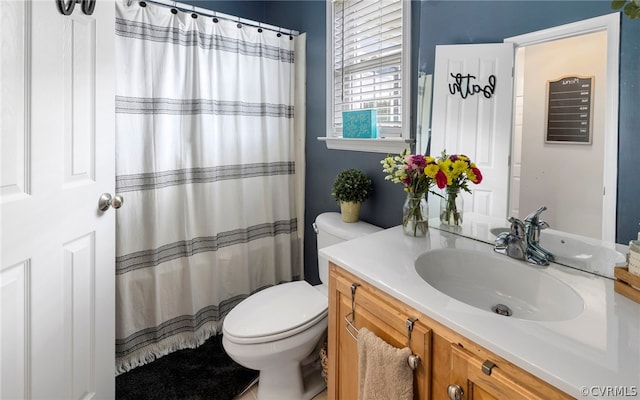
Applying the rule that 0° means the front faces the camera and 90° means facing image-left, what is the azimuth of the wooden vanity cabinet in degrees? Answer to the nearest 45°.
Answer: approximately 45°

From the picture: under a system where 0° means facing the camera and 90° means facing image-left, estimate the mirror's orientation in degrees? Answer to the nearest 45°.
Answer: approximately 45°

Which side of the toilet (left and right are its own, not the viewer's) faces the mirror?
left

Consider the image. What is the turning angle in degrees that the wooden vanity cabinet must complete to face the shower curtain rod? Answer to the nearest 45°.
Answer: approximately 90° to its right

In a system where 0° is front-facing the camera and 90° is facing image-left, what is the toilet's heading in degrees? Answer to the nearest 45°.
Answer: approximately 45°
